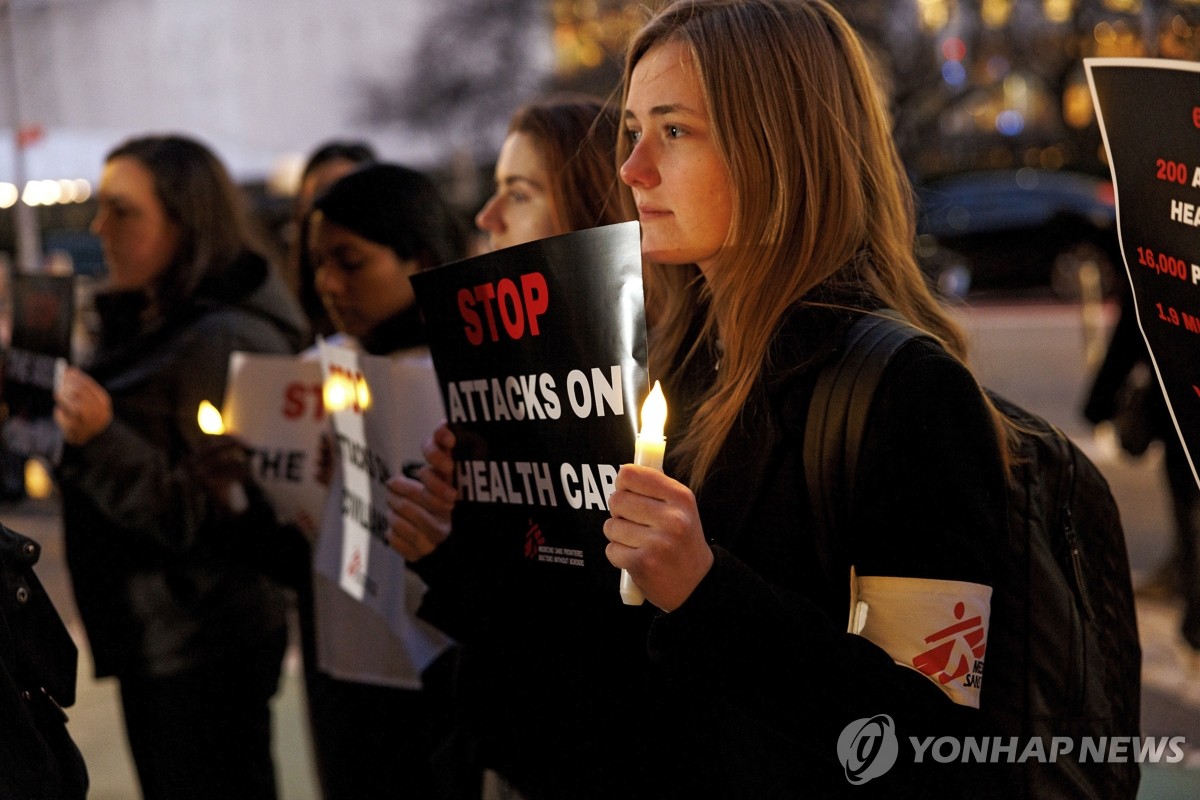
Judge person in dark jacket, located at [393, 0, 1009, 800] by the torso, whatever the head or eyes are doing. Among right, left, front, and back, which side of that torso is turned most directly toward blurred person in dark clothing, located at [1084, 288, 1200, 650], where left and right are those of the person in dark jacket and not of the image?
back

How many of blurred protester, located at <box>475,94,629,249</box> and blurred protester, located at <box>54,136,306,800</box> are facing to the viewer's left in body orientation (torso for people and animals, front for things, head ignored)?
2

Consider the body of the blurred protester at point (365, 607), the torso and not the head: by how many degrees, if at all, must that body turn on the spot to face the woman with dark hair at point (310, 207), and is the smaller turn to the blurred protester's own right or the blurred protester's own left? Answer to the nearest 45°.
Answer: approximately 135° to the blurred protester's own right

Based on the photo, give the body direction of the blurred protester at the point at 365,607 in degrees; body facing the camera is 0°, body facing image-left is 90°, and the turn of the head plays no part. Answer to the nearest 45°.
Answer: approximately 45°

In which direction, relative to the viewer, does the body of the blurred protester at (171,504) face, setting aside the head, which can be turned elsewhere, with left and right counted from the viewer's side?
facing to the left of the viewer

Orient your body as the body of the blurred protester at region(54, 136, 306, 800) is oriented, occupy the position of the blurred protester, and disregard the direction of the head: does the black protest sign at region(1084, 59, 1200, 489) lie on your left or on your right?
on your left

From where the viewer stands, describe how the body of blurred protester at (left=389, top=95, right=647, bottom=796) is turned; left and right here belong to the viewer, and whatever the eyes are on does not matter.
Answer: facing to the left of the viewer

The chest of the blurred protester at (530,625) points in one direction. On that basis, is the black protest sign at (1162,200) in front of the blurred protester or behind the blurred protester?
behind
